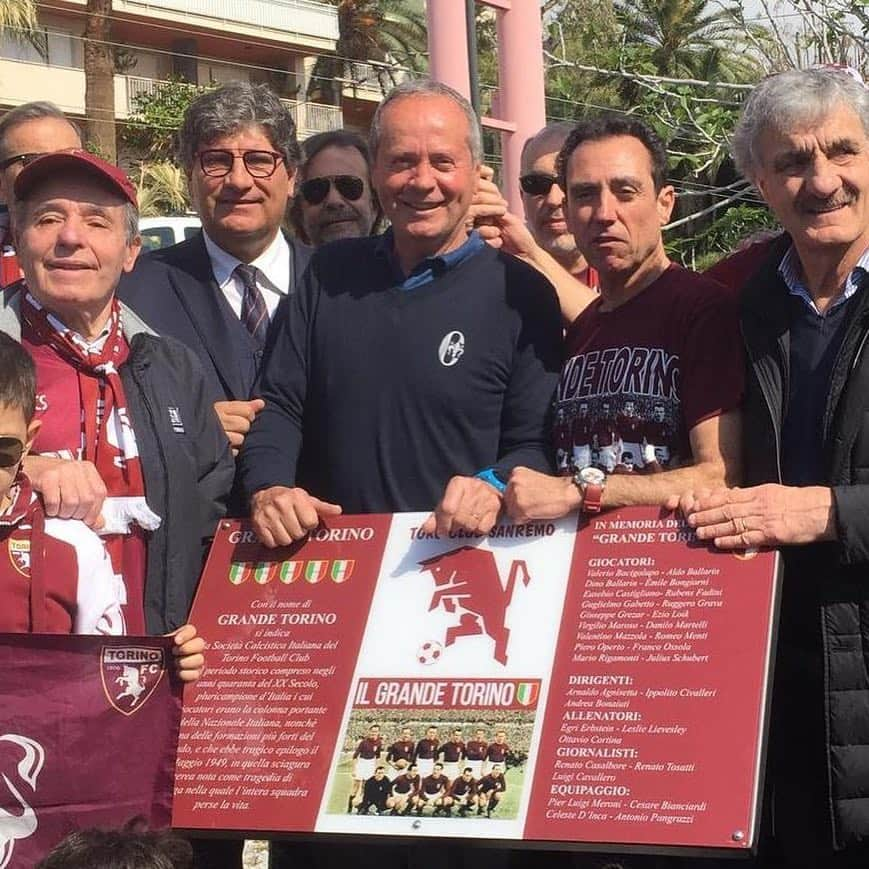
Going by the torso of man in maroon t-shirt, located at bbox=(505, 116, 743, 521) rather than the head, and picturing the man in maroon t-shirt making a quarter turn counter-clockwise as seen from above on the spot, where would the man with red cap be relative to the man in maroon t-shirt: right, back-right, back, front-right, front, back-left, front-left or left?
back-right

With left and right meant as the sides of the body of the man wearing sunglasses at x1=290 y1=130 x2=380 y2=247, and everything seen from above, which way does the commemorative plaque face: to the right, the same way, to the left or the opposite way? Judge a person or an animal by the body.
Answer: the same way

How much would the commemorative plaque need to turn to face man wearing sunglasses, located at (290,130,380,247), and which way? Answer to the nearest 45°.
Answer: approximately 180°

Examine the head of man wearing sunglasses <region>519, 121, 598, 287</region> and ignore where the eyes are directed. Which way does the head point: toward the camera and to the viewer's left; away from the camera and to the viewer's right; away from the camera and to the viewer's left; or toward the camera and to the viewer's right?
toward the camera and to the viewer's left

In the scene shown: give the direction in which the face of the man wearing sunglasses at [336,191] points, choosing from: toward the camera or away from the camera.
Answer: toward the camera

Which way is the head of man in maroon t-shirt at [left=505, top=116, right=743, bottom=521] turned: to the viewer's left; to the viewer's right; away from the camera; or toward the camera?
toward the camera

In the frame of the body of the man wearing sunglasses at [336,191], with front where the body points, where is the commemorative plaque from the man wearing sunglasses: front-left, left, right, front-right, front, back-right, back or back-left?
front

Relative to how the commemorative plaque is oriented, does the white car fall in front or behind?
behind

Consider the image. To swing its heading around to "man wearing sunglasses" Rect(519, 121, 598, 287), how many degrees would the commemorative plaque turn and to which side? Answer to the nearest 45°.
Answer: approximately 180°

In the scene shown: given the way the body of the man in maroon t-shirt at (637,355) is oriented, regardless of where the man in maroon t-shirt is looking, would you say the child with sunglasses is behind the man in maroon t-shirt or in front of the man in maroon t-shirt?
in front

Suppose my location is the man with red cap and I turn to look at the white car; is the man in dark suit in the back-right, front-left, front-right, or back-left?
front-right

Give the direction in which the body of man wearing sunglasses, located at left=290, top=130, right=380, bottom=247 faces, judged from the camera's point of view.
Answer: toward the camera

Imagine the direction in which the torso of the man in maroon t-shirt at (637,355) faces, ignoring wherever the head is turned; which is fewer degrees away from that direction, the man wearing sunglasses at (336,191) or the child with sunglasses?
the child with sunglasses

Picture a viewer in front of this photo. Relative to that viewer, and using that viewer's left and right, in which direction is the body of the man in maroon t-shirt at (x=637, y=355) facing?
facing the viewer and to the left of the viewer

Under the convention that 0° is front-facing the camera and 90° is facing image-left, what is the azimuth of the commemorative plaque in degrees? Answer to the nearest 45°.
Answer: approximately 0°

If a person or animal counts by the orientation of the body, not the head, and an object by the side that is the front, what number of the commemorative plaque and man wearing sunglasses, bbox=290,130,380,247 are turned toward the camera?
2
